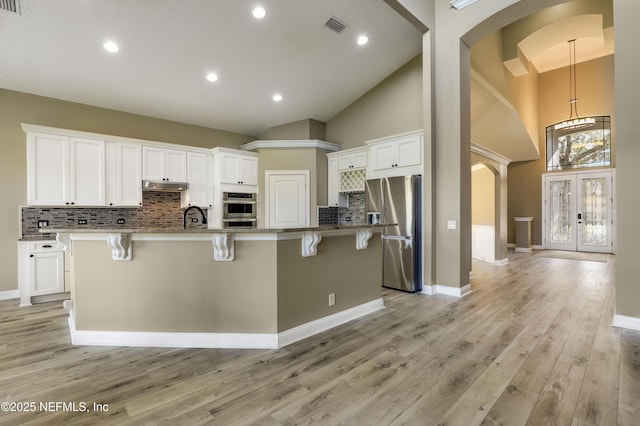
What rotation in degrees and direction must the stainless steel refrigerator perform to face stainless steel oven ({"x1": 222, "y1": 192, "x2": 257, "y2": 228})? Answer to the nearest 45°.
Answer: approximately 45° to its right

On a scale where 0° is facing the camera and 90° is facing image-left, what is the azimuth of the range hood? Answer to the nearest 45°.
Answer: approximately 0°

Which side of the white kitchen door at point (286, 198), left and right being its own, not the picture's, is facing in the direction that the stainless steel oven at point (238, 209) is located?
right

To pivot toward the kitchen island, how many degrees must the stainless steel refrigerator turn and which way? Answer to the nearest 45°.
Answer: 0° — it already faces it

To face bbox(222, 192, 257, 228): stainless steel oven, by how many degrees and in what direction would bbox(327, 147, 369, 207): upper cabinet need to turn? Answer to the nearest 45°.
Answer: approximately 45° to its right

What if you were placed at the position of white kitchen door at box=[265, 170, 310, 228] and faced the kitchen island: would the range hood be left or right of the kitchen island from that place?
right

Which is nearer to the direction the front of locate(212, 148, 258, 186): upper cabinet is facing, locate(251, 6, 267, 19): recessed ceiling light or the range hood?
the recessed ceiling light

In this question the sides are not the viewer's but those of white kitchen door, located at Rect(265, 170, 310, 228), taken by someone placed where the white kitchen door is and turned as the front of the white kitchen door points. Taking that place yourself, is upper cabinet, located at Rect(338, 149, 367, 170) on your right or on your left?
on your left

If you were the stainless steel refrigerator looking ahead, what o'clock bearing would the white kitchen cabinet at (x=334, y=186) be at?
The white kitchen cabinet is roughly at 3 o'clock from the stainless steel refrigerator.

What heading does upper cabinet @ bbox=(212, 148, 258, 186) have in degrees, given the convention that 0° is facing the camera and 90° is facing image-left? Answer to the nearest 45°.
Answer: approximately 315°

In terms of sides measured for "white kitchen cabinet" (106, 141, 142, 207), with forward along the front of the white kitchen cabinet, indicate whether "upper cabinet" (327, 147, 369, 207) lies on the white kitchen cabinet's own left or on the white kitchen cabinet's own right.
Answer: on the white kitchen cabinet's own left
